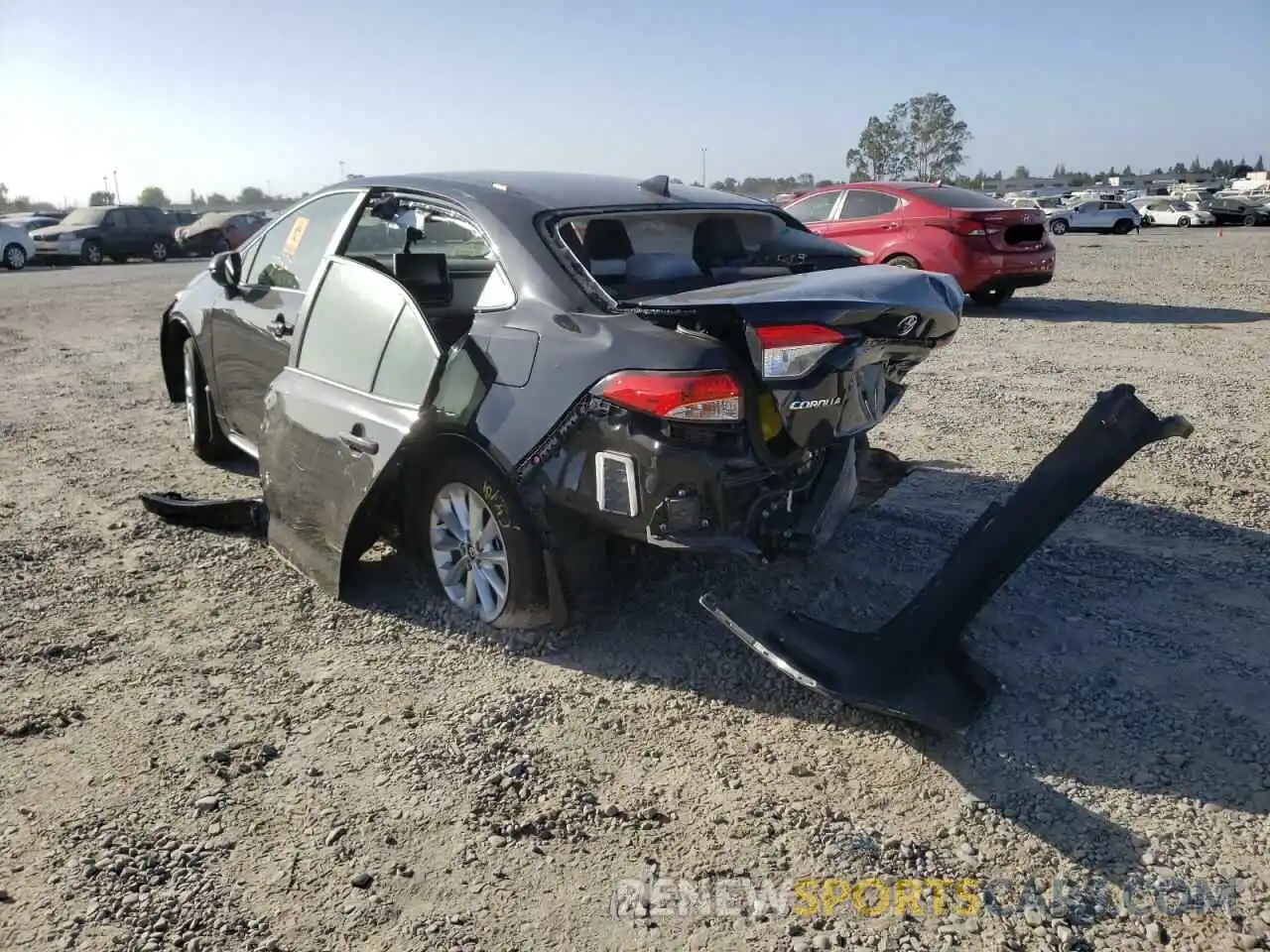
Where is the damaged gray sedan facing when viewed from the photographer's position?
facing away from the viewer and to the left of the viewer

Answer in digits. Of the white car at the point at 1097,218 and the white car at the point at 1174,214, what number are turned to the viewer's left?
1

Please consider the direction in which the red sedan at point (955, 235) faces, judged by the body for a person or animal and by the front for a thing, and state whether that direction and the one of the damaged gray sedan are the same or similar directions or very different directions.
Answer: same or similar directions

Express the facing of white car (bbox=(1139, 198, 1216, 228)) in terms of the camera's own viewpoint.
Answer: facing the viewer and to the right of the viewer

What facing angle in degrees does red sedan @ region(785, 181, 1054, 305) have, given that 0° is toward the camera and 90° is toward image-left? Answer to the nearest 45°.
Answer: approximately 135°

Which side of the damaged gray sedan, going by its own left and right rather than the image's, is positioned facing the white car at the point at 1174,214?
right
